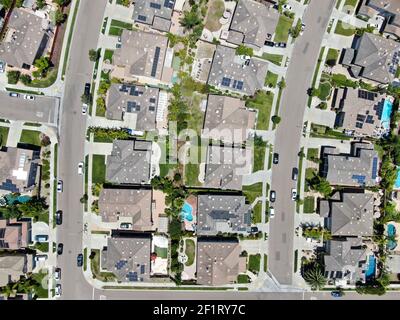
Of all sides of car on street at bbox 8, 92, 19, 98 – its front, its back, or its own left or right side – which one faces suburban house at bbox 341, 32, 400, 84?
back

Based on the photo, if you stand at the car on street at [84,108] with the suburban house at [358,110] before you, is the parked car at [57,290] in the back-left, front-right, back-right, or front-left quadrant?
back-right

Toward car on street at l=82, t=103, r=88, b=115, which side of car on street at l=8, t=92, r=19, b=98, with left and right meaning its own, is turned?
back

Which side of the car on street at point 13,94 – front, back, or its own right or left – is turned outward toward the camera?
left

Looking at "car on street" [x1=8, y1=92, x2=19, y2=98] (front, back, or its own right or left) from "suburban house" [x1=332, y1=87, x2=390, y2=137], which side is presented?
back

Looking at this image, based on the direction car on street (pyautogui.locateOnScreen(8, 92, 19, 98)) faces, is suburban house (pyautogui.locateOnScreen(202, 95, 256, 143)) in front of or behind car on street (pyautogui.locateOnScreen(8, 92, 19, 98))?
behind

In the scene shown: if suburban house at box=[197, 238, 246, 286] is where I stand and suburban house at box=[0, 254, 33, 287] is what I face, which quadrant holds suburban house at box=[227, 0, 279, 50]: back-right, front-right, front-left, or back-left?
back-right
